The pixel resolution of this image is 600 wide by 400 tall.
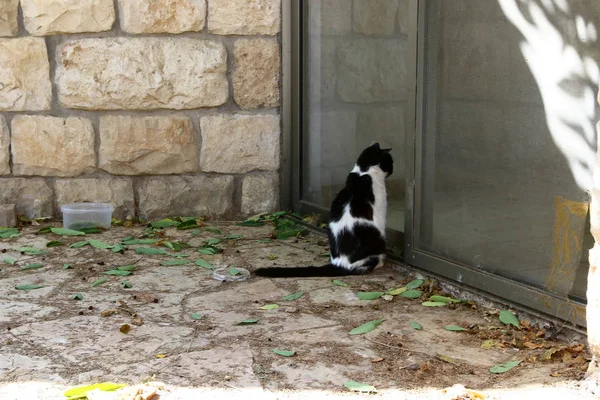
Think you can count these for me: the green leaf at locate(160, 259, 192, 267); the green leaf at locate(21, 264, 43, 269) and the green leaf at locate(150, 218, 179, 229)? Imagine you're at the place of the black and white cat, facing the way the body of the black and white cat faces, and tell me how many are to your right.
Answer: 0

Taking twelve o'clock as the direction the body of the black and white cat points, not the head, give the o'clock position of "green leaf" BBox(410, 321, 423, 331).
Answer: The green leaf is roughly at 4 o'clock from the black and white cat.

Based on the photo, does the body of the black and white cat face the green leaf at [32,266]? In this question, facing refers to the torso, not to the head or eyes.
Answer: no

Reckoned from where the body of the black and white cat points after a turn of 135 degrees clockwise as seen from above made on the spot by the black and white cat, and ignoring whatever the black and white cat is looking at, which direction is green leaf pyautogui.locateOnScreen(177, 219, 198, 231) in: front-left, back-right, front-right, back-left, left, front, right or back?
back-right

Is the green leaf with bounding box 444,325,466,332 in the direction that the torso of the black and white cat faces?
no

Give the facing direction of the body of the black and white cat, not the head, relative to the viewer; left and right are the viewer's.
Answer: facing away from the viewer and to the right of the viewer

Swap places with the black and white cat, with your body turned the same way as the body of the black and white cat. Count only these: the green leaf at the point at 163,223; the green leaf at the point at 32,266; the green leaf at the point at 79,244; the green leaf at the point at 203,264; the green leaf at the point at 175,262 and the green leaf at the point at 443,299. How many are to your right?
1

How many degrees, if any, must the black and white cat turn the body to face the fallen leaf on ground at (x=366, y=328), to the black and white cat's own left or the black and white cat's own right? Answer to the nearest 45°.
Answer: approximately 135° to the black and white cat's own right

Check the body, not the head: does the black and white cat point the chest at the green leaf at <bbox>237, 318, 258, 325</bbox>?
no

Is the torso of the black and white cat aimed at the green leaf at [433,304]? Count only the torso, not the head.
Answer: no

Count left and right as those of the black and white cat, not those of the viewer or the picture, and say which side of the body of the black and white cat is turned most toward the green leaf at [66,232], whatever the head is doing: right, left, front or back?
left

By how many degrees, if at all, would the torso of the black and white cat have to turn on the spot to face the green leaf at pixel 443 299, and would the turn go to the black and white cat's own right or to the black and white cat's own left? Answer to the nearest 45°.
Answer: approximately 90° to the black and white cat's own right

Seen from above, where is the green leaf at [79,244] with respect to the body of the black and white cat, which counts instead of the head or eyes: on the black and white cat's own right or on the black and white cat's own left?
on the black and white cat's own left

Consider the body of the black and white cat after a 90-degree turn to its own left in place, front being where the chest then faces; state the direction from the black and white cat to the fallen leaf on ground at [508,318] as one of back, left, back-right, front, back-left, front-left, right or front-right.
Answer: back

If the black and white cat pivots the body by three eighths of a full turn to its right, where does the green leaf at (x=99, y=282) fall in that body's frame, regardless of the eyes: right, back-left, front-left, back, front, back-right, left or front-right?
right
